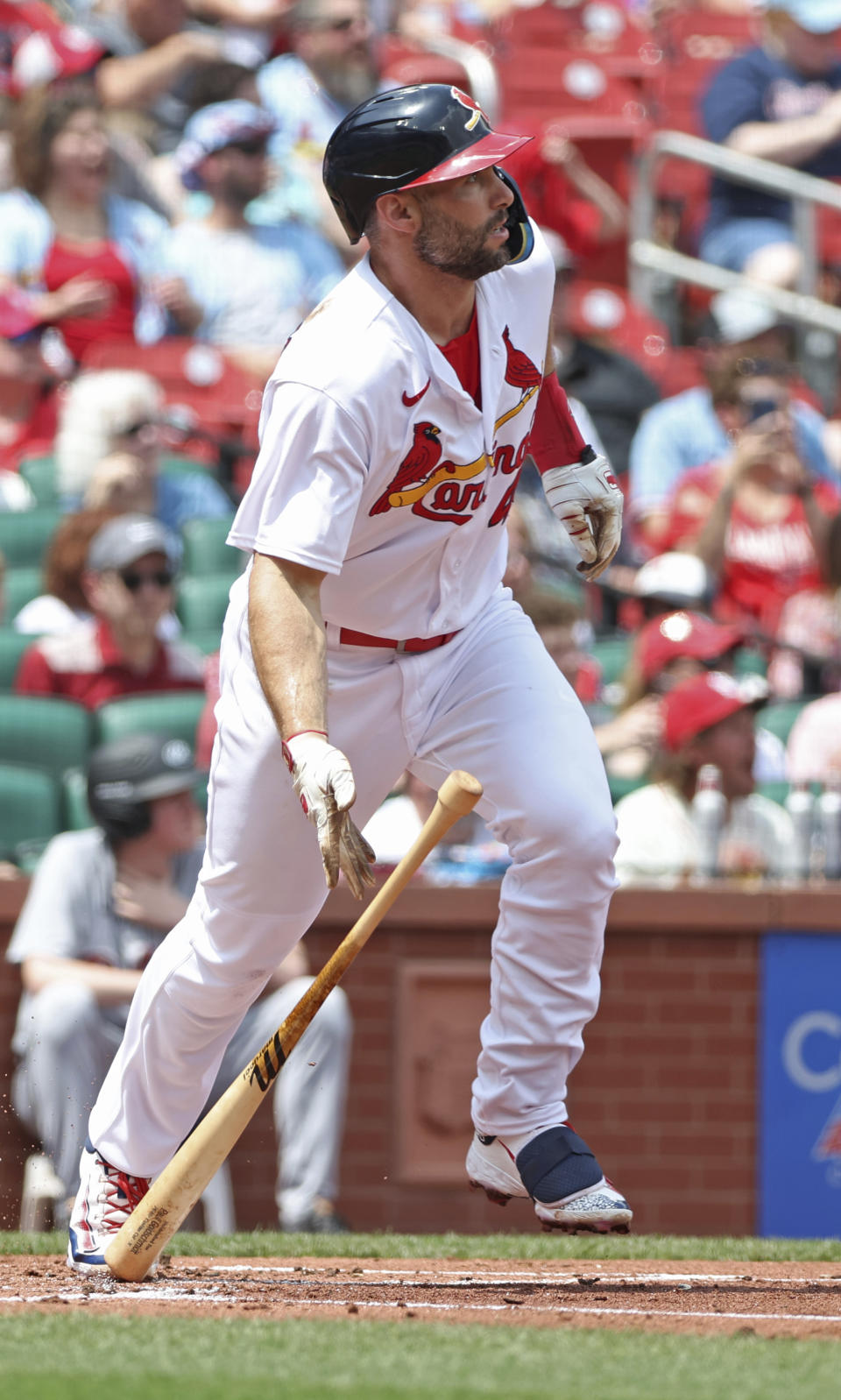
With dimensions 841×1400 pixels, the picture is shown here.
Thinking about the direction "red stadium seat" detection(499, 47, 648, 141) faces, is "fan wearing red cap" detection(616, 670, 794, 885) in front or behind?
in front

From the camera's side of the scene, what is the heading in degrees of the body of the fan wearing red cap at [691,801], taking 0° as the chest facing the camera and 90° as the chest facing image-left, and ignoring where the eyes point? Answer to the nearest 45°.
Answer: approximately 315°

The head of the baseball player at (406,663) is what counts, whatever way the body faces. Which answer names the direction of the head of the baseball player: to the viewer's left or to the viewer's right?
to the viewer's right

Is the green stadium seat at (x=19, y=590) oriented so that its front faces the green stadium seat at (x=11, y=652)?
yes

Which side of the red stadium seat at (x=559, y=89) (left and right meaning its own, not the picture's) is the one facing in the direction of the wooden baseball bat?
front

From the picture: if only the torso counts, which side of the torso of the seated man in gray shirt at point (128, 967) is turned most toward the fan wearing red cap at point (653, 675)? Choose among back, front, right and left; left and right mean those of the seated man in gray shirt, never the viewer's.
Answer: left

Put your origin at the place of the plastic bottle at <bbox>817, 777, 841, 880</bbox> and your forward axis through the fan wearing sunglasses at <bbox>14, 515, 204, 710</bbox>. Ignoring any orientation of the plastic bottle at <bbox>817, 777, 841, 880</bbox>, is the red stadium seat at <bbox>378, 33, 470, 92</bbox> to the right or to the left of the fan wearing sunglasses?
right

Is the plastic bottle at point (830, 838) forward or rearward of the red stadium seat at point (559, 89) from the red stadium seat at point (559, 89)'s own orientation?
forward

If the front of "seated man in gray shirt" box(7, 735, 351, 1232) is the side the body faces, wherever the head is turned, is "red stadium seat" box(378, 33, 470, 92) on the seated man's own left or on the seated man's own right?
on the seated man's own left
